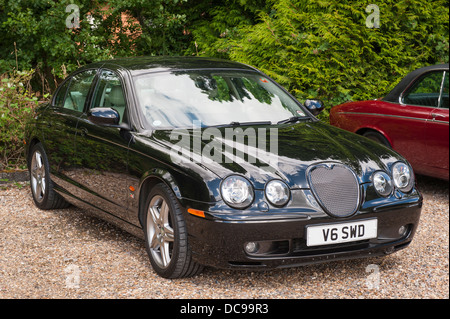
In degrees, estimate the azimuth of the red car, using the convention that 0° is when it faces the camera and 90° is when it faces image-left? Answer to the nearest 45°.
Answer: approximately 315°
